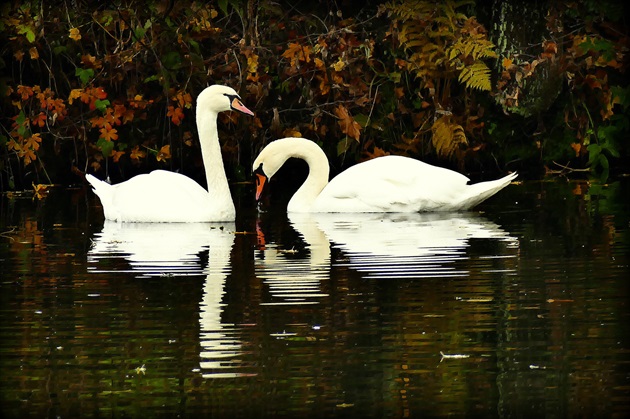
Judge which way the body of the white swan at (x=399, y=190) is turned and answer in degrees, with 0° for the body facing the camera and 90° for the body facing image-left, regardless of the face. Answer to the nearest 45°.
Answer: approximately 90°

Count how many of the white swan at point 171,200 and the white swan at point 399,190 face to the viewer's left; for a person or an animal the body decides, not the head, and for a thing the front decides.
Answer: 1

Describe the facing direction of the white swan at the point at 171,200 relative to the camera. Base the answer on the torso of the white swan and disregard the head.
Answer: to the viewer's right

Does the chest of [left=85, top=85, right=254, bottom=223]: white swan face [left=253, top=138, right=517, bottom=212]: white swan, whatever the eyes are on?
yes

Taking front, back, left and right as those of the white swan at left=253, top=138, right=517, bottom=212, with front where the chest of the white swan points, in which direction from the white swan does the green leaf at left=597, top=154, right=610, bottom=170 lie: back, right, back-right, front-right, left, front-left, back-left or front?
back-right

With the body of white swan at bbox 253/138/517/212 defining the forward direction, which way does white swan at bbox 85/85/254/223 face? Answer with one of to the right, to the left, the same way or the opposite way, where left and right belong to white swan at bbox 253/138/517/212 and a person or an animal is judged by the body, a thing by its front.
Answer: the opposite way
